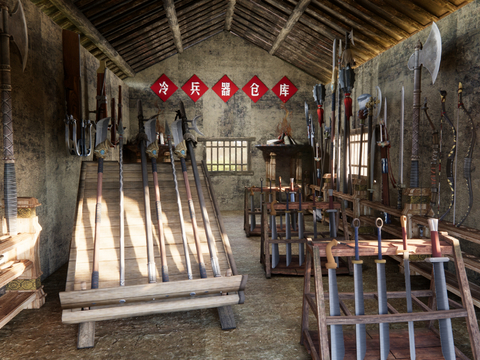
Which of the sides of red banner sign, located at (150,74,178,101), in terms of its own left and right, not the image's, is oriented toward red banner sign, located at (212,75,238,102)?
left

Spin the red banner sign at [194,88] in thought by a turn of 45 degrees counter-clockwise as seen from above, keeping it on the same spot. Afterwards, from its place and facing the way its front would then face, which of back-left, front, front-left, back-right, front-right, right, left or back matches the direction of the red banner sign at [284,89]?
front-left

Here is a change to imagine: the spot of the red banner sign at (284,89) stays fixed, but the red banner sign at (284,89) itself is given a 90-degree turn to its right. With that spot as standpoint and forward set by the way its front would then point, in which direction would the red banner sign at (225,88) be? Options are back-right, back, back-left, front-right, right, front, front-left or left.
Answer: front

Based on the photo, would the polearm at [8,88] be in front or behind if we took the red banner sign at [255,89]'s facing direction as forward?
in front

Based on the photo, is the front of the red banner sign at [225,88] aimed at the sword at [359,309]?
yes

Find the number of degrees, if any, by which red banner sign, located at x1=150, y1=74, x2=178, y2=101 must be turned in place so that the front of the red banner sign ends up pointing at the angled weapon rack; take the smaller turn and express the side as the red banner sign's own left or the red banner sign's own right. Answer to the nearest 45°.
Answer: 0° — it already faces it

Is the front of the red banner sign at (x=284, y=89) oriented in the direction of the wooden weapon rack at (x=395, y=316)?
yes

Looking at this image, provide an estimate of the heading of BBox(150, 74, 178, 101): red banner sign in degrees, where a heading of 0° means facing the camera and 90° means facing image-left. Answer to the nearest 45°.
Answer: approximately 0°

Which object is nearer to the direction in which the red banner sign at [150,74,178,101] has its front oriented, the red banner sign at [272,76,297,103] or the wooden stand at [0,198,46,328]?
the wooden stand

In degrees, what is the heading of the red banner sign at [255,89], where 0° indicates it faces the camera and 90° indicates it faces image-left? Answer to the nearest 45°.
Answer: approximately 0°
